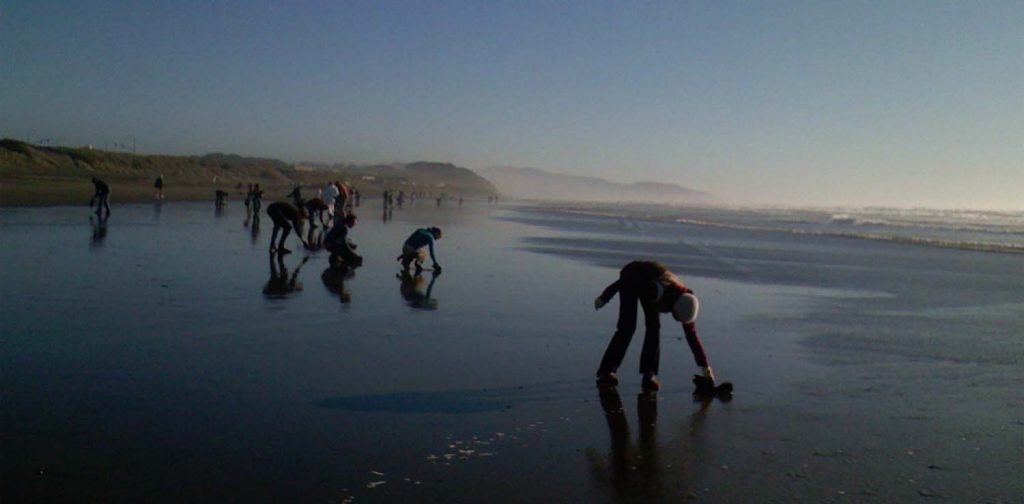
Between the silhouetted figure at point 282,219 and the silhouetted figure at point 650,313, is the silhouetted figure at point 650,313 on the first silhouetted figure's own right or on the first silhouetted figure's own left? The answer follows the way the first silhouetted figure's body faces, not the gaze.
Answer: on the first silhouetted figure's own right

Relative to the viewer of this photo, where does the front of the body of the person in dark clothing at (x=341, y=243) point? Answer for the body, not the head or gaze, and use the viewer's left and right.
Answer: facing to the right of the viewer

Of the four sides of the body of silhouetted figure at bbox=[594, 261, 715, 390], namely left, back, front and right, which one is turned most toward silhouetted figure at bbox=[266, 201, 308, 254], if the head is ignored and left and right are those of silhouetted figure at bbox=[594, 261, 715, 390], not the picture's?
back

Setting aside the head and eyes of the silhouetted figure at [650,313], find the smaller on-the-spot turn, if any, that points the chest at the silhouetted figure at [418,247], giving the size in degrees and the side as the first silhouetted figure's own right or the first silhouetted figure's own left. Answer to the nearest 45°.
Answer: approximately 180°

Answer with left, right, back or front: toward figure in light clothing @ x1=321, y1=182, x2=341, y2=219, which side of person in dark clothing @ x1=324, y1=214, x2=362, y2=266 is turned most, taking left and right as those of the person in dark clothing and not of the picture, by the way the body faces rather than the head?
left

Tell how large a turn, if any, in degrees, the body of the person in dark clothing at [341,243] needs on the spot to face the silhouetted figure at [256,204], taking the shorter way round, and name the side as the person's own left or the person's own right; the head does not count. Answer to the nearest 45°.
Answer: approximately 90° to the person's own left

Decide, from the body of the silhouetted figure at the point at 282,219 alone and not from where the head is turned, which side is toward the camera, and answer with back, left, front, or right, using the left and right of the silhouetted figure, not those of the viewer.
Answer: right

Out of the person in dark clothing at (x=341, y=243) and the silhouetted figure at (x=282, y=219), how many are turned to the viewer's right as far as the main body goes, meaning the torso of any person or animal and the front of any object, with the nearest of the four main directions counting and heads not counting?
2

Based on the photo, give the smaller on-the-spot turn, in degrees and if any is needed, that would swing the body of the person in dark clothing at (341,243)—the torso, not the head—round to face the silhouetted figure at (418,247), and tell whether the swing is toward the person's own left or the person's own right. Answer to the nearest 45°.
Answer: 0° — they already face them

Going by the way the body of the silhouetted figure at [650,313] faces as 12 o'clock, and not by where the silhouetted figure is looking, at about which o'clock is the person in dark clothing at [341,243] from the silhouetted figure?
The person in dark clothing is roughly at 6 o'clock from the silhouetted figure.

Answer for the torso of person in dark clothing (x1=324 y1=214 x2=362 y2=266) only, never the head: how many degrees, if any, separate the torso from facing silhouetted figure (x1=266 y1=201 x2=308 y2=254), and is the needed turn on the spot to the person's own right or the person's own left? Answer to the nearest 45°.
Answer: approximately 135° to the person's own left
